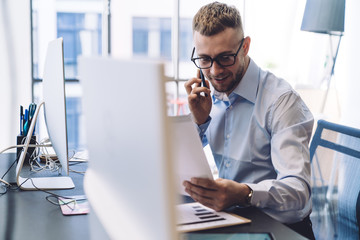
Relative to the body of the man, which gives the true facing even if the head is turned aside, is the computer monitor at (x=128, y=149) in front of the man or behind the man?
in front

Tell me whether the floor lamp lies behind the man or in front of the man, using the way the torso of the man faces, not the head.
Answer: behind

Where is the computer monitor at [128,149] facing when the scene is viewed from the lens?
facing away from the viewer and to the right of the viewer

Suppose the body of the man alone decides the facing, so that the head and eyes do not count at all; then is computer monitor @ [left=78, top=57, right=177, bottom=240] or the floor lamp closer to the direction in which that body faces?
the computer monitor

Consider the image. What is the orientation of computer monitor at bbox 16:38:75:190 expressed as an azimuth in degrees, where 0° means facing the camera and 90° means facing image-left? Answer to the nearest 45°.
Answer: approximately 270°

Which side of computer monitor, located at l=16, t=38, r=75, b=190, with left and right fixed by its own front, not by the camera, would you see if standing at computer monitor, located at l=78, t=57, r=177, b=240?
right

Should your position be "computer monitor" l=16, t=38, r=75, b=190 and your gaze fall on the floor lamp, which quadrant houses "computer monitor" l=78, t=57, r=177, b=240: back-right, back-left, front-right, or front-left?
back-right

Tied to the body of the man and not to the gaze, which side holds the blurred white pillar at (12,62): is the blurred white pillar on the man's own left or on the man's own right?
on the man's own right

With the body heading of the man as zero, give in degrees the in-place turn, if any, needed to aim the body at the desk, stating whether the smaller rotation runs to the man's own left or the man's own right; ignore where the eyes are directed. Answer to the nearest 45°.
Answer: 0° — they already face it

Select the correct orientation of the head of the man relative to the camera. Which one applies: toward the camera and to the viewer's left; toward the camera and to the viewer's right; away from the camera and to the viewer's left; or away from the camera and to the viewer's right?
toward the camera and to the viewer's left

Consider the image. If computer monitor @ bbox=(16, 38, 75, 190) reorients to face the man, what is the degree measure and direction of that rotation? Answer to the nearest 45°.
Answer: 0° — it already faces them

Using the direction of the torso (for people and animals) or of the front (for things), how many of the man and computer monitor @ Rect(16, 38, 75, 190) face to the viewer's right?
1

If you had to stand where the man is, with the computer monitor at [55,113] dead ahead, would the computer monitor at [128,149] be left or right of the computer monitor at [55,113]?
left

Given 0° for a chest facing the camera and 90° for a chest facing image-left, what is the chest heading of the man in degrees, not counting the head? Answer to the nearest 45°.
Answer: approximately 45°

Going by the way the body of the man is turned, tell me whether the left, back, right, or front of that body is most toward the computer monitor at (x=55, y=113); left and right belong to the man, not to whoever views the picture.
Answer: right
